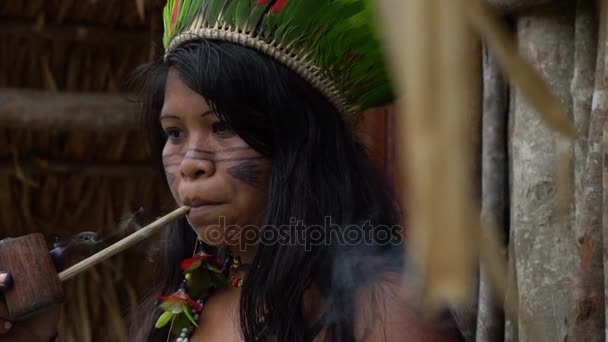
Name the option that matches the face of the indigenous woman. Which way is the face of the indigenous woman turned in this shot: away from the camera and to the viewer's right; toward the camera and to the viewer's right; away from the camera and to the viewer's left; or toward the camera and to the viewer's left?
toward the camera and to the viewer's left

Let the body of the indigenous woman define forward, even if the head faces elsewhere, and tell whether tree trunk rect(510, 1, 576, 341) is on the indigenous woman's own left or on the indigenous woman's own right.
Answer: on the indigenous woman's own left

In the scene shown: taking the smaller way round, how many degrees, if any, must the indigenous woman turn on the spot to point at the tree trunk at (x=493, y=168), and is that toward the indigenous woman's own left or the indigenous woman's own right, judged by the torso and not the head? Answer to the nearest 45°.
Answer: approximately 135° to the indigenous woman's own left

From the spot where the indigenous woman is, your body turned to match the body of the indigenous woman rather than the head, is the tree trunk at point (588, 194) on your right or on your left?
on your left

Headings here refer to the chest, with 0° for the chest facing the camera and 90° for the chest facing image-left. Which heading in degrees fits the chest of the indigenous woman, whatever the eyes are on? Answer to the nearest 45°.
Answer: approximately 45°
